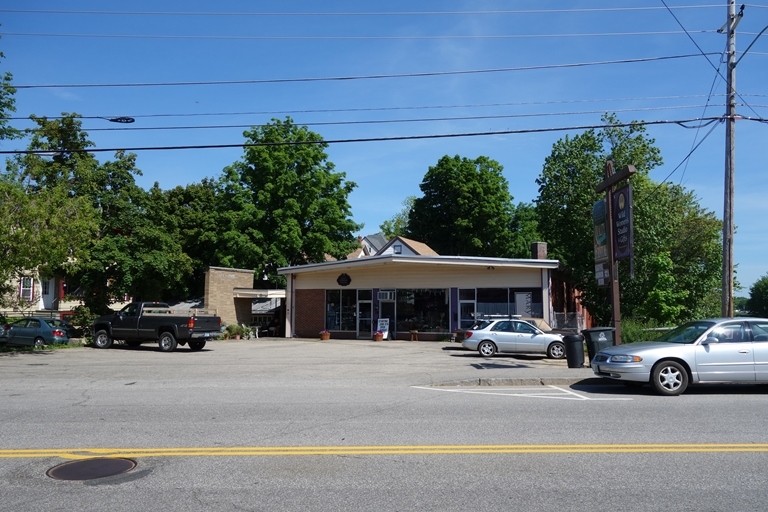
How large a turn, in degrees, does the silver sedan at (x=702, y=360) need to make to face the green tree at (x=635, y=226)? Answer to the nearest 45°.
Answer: approximately 135° to its right

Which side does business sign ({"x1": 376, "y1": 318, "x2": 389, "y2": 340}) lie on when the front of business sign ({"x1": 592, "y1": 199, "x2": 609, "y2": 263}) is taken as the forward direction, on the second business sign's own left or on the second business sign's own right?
on the second business sign's own right

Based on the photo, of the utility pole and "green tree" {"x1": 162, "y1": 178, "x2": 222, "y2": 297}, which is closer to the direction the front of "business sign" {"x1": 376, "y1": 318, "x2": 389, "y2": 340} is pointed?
the utility pole

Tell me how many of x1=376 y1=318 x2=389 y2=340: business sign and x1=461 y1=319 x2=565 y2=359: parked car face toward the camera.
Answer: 1

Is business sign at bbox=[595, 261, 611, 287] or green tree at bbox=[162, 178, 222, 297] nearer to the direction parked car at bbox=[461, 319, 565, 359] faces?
the business sign

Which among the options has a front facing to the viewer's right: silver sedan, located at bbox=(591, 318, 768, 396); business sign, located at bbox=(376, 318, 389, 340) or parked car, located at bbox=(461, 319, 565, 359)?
the parked car

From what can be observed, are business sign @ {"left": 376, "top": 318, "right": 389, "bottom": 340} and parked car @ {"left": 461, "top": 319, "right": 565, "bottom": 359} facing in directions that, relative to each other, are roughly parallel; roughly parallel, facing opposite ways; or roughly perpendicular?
roughly perpendicular

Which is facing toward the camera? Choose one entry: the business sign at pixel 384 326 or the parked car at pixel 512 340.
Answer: the business sign

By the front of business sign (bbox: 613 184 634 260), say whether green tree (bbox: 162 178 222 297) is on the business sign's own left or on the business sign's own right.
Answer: on the business sign's own right

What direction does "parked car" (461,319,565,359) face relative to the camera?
to the viewer's right

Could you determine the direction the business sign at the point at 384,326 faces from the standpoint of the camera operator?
facing the viewer

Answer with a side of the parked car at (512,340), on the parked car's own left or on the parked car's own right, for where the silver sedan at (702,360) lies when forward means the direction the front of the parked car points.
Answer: on the parked car's own right

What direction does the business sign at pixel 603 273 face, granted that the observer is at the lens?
facing the viewer and to the left of the viewer

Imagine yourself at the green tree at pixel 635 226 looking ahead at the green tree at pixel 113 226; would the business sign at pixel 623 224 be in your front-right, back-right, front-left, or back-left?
front-left

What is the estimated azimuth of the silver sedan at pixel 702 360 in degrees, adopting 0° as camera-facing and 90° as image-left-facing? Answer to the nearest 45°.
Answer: approximately 45°
